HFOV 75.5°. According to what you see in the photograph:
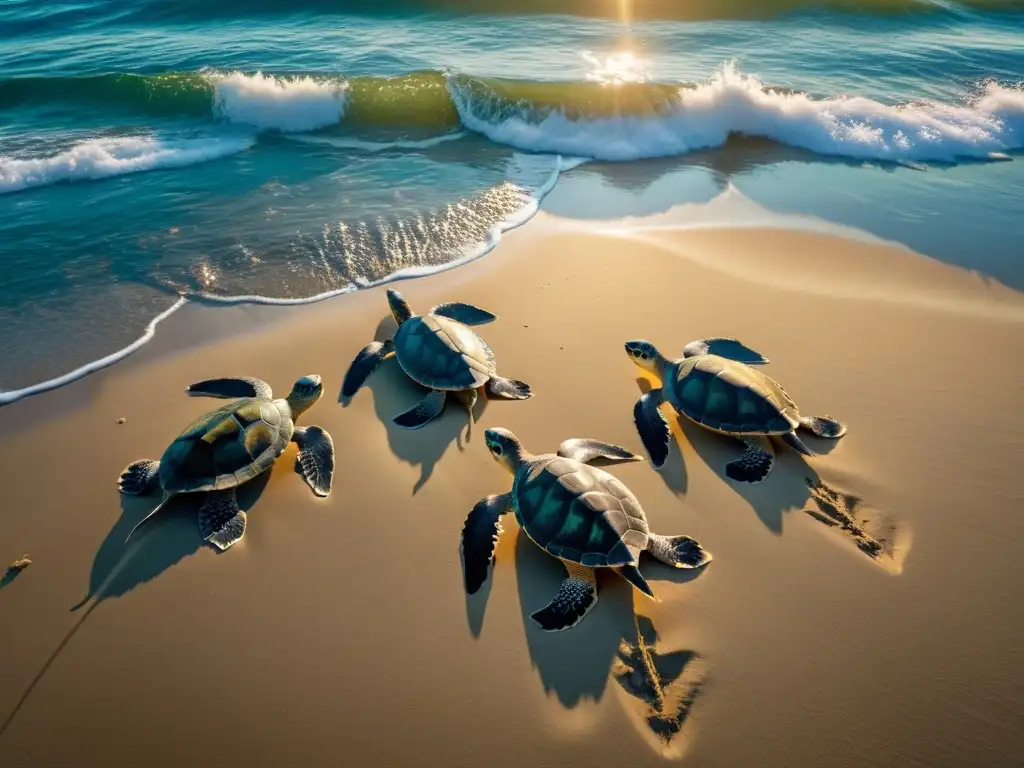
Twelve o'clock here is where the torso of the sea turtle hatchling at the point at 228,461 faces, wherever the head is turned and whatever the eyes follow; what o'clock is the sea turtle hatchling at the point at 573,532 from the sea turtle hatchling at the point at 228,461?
the sea turtle hatchling at the point at 573,532 is roughly at 3 o'clock from the sea turtle hatchling at the point at 228,461.

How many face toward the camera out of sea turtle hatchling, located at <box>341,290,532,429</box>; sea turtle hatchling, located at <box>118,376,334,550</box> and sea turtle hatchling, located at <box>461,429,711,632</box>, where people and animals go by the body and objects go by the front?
0

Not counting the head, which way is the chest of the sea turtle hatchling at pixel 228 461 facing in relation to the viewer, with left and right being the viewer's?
facing away from the viewer and to the right of the viewer

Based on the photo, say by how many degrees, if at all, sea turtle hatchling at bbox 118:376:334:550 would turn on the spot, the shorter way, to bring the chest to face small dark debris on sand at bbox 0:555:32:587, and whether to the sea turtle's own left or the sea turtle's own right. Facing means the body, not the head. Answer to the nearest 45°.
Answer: approximately 135° to the sea turtle's own left

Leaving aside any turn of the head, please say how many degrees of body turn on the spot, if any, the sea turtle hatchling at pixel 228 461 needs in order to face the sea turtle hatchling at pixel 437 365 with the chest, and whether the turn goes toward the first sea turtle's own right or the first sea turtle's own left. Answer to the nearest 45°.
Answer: approximately 45° to the first sea turtle's own right

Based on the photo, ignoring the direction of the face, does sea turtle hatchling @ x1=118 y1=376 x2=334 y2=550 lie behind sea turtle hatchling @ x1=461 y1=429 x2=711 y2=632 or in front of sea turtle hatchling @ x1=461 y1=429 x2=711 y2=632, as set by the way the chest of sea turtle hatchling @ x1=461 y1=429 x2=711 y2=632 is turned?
in front

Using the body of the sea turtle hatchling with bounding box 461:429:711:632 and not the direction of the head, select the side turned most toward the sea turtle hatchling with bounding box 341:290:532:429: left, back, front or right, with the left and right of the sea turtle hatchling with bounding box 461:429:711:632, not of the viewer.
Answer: front

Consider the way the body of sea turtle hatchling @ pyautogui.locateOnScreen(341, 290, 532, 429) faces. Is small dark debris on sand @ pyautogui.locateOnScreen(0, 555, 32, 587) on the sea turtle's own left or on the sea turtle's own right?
on the sea turtle's own left

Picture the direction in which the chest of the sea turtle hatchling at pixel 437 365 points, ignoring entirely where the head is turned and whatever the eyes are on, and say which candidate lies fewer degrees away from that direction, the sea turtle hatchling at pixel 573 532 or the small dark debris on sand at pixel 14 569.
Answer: the small dark debris on sand

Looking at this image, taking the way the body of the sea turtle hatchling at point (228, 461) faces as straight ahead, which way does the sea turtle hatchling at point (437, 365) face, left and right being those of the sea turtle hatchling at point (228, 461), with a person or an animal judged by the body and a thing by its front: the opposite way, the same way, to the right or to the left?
to the left

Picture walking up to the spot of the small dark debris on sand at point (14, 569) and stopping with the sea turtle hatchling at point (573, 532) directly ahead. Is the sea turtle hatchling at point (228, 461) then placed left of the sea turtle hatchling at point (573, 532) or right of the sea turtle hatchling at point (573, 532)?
left

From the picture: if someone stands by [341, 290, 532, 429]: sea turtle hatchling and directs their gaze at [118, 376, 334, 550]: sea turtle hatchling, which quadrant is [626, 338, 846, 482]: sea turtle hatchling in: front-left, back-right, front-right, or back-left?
back-left

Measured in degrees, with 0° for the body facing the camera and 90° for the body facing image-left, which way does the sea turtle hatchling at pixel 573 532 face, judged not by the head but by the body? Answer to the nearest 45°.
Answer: approximately 135°

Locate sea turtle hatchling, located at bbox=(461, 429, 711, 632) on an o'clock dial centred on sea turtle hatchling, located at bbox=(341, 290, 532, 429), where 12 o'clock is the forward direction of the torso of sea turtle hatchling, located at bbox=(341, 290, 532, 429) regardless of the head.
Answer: sea turtle hatchling, located at bbox=(461, 429, 711, 632) is roughly at 7 o'clock from sea turtle hatchling, located at bbox=(341, 290, 532, 429).
